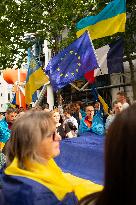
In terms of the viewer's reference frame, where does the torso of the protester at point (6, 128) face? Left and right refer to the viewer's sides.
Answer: facing the viewer and to the right of the viewer

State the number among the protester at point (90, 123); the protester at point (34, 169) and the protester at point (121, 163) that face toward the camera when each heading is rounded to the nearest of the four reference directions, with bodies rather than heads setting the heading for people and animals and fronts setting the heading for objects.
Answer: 1

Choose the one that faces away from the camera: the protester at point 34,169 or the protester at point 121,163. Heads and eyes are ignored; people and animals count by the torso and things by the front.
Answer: the protester at point 121,163

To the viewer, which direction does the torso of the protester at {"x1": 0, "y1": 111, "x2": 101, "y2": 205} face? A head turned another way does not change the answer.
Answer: to the viewer's right

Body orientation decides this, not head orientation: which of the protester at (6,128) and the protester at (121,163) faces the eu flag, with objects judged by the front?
the protester at (121,163)

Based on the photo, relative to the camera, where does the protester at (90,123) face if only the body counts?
toward the camera

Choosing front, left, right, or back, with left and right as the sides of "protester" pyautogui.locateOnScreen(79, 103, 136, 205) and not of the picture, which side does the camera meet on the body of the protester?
back

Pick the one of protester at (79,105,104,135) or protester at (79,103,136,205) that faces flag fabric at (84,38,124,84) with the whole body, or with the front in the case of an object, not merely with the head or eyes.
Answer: protester at (79,103,136,205)

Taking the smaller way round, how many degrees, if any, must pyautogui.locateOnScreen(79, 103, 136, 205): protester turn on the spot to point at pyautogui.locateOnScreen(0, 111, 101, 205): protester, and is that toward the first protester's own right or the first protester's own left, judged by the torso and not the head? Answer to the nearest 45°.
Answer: approximately 45° to the first protester's own left

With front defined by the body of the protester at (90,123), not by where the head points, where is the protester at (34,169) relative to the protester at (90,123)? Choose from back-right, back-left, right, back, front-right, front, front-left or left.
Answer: front

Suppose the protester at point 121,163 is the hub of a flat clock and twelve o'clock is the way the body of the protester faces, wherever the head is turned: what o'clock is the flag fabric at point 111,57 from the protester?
The flag fabric is roughly at 12 o'clock from the protester.

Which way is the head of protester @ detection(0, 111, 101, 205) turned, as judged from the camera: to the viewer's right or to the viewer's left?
to the viewer's right

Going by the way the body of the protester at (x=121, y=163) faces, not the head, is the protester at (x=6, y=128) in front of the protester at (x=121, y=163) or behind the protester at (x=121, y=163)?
in front

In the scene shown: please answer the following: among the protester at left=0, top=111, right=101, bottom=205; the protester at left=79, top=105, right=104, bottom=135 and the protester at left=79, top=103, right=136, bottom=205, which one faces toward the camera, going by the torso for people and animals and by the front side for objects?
the protester at left=79, top=105, right=104, bottom=135

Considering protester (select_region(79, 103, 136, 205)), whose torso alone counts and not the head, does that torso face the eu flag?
yes

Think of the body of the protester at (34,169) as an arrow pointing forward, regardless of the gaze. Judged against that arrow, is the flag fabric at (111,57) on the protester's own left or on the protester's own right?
on the protester's own left
